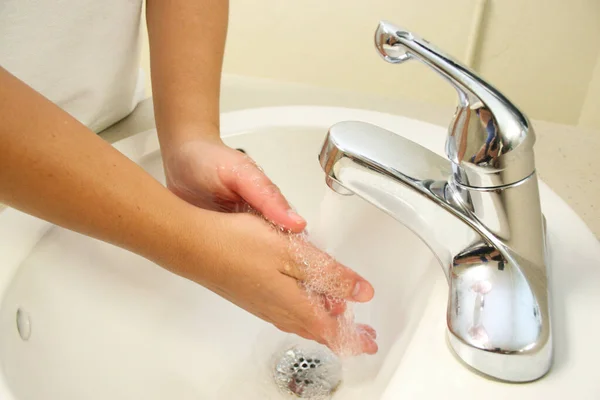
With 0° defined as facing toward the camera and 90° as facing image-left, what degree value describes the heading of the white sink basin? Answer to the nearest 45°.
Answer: approximately 90°
